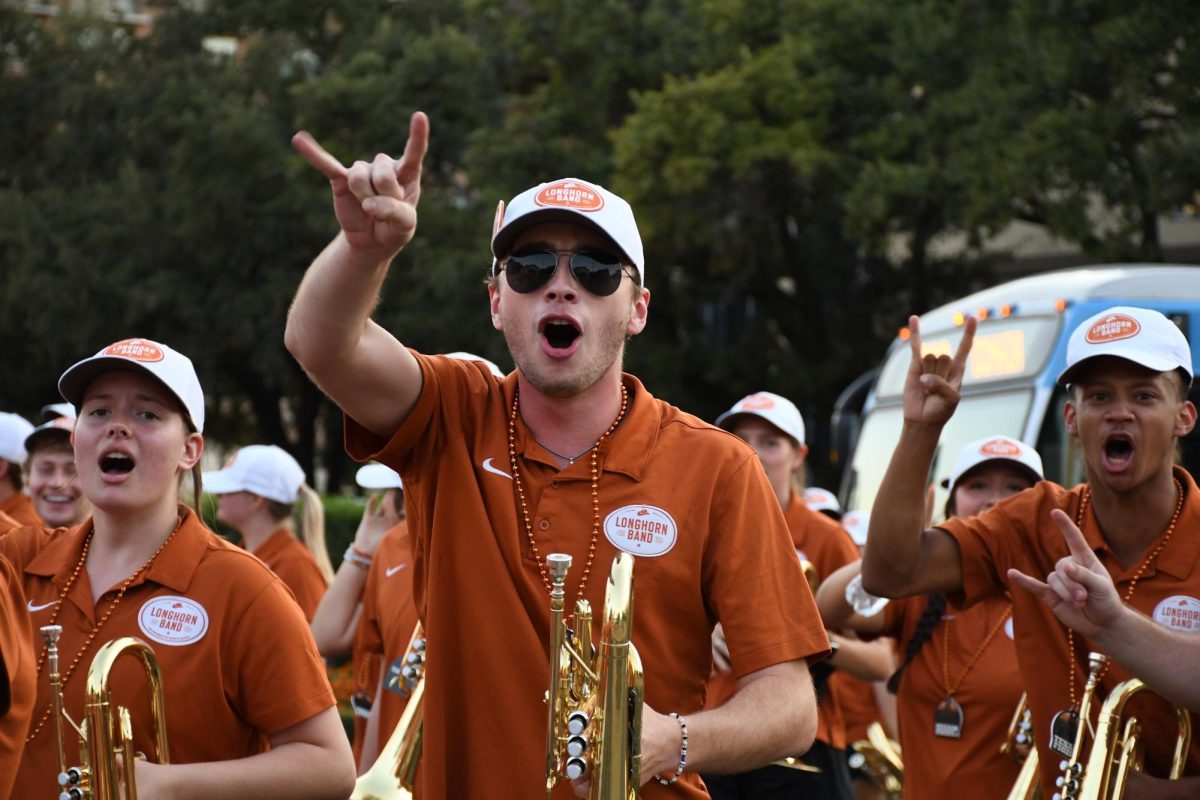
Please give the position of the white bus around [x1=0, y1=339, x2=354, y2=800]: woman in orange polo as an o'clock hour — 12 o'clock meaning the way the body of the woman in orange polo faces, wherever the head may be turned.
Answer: The white bus is roughly at 6 o'clock from the woman in orange polo.

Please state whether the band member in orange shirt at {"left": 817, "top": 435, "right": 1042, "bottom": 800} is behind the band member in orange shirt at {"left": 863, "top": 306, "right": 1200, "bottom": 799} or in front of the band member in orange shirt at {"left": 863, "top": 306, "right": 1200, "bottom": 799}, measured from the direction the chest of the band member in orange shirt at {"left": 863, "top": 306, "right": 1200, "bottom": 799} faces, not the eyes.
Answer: behind

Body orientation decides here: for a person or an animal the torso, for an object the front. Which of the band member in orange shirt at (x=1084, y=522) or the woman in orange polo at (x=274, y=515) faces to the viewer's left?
the woman in orange polo

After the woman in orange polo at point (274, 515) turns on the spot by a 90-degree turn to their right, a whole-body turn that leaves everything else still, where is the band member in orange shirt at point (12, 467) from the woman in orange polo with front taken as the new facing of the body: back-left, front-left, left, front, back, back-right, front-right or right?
left

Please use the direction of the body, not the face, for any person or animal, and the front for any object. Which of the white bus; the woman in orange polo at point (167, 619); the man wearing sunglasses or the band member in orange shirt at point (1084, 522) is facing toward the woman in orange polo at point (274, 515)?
the white bus

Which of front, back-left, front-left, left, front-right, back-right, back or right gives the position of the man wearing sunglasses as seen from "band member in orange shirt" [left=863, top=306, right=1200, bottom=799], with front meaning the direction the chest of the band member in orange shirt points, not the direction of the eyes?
front-right

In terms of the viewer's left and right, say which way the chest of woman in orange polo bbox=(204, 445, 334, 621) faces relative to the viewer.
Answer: facing to the left of the viewer

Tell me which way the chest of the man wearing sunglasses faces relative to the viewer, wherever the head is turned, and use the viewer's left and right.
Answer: facing the viewer

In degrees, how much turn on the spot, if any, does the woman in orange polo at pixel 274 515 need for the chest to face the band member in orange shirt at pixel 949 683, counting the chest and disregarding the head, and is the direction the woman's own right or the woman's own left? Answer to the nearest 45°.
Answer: approximately 135° to the woman's own left

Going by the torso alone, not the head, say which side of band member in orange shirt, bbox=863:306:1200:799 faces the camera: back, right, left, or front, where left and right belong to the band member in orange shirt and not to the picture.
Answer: front
